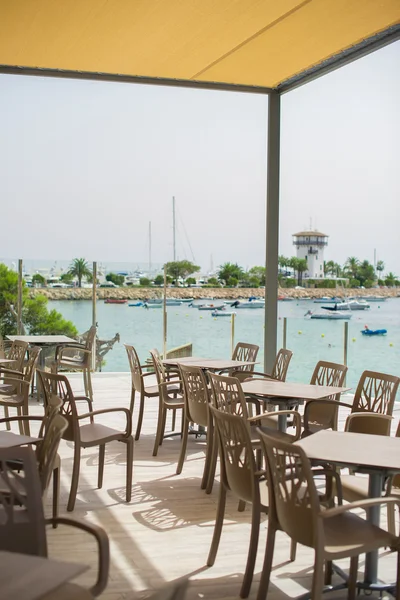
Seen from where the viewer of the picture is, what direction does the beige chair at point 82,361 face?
facing to the left of the viewer

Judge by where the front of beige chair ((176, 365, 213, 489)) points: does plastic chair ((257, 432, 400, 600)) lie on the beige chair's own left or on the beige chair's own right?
on the beige chair's own right

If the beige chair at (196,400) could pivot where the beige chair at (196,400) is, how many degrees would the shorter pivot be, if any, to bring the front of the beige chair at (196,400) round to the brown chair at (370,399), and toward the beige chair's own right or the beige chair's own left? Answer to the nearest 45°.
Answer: approximately 90° to the beige chair's own right

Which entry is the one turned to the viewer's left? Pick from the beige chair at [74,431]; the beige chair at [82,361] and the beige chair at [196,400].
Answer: the beige chair at [82,361]

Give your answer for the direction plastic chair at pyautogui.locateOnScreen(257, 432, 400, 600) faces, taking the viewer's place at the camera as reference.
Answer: facing away from the viewer and to the right of the viewer

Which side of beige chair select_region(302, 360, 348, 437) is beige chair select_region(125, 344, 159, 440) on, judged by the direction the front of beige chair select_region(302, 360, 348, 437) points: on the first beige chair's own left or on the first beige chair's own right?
on the first beige chair's own right

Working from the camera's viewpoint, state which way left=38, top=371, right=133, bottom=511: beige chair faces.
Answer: facing away from the viewer and to the right of the viewer

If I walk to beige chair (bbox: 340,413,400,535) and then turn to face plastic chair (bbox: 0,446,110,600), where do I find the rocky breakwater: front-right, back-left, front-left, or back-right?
back-right
